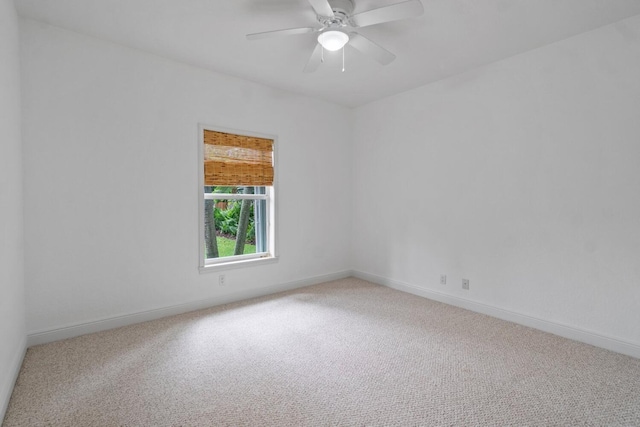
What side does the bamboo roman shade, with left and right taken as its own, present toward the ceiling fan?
front

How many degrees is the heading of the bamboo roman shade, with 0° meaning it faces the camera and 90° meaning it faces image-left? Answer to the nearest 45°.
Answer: approximately 315°
